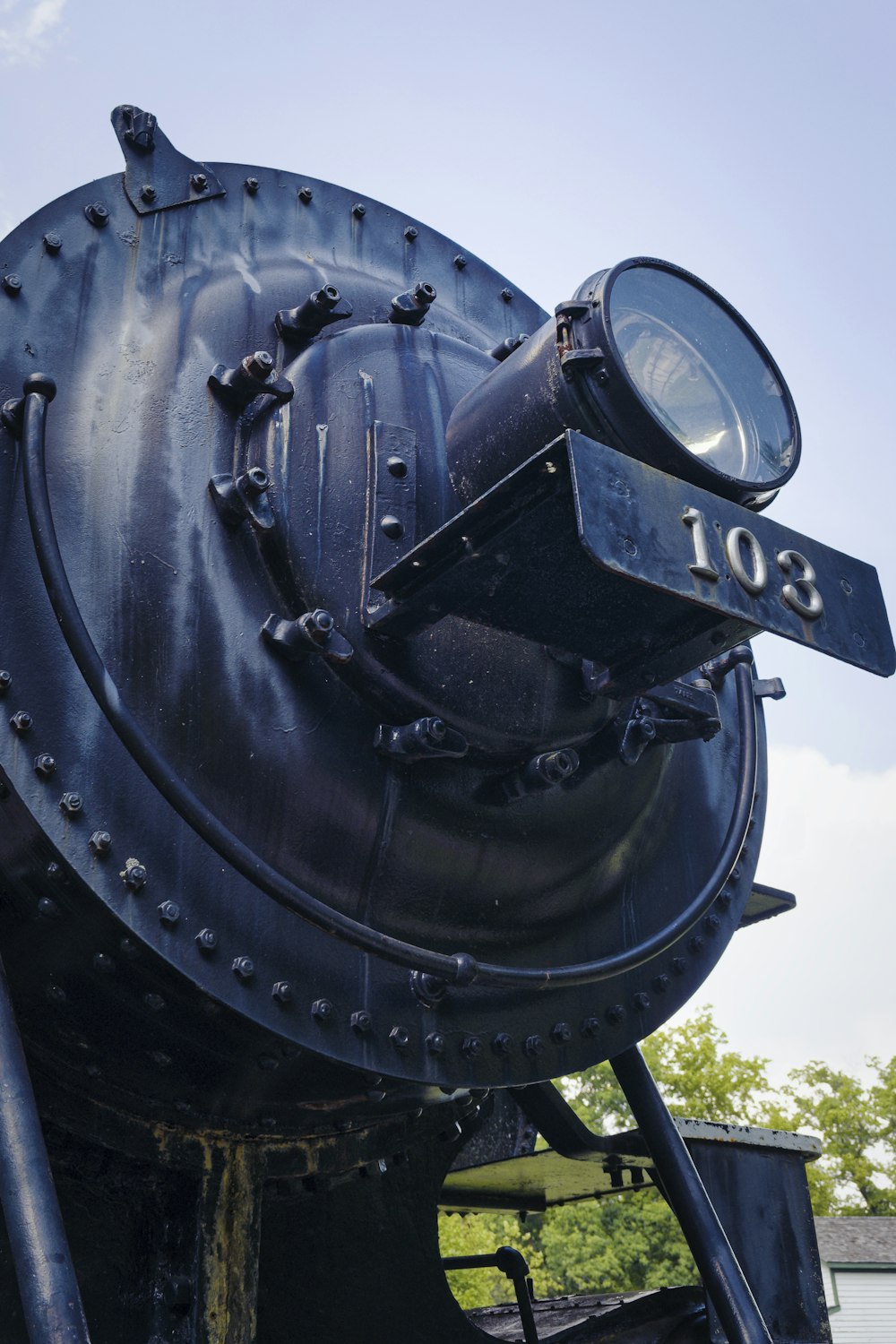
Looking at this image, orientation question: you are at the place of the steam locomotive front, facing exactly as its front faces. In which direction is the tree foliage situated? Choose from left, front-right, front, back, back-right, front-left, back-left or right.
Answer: back-left

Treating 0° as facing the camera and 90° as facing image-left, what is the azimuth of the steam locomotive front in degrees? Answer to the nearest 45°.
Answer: approximately 315°

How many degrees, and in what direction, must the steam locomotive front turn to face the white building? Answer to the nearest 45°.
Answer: approximately 135° to its left
